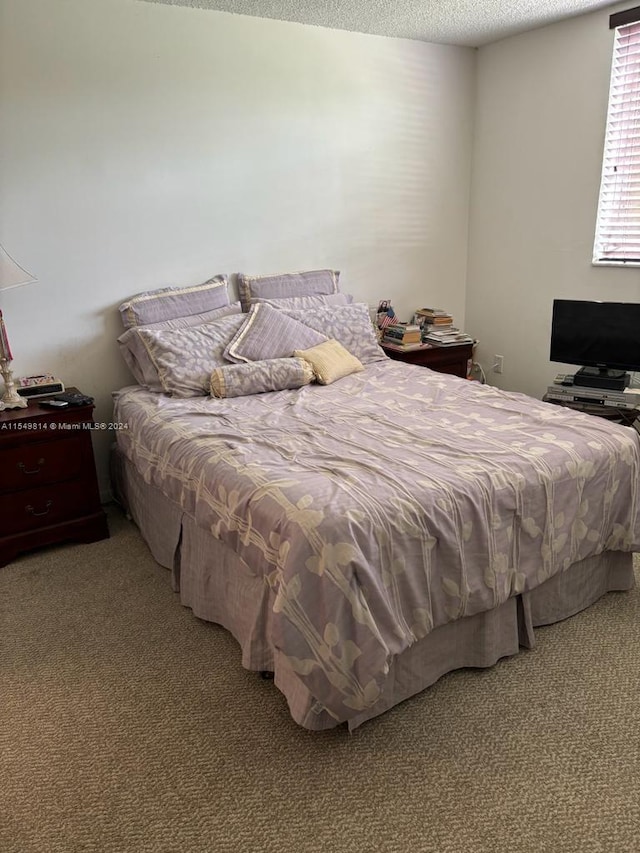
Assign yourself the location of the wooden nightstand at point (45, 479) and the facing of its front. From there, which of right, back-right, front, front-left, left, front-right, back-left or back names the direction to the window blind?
front-left

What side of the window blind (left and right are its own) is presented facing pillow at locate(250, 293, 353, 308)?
front

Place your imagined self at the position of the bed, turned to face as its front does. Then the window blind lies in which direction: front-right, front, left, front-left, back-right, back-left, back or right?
left

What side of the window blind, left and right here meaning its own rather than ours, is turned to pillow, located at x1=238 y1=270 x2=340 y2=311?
front

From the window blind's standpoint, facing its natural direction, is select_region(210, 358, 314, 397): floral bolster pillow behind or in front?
in front

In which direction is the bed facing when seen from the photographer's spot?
facing the viewer and to the right of the viewer

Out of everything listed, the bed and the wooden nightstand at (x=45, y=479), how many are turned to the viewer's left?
0

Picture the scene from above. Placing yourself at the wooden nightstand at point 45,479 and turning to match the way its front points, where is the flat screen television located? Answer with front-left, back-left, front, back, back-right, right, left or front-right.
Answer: front-left

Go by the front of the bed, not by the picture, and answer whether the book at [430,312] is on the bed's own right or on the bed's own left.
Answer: on the bed's own left

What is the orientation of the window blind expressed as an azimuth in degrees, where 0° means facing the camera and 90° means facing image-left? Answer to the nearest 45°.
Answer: approximately 45°

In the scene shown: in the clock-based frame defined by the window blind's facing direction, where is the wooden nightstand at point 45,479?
The wooden nightstand is roughly at 12 o'clock from the window blind.

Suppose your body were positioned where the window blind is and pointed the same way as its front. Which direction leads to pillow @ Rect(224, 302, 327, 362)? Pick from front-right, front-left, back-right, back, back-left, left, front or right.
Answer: front

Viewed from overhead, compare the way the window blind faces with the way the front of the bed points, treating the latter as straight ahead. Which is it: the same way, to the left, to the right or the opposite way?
to the right

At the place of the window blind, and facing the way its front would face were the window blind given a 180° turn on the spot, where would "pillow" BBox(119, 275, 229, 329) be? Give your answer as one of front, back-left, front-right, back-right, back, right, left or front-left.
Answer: back
